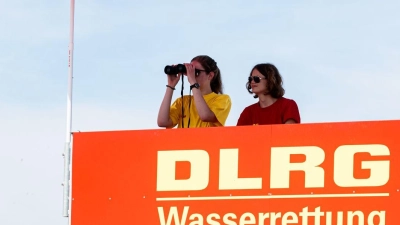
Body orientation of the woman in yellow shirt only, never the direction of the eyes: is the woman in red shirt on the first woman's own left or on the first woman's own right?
on the first woman's own left

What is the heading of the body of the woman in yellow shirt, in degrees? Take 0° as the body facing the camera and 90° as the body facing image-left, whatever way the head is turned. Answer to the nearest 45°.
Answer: approximately 45°

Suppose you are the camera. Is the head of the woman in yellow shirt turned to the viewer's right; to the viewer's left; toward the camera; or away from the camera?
to the viewer's left

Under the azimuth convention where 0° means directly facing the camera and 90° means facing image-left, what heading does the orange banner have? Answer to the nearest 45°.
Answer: approximately 0°

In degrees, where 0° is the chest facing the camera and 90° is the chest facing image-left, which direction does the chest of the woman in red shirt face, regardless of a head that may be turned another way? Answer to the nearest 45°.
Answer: approximately 45°
